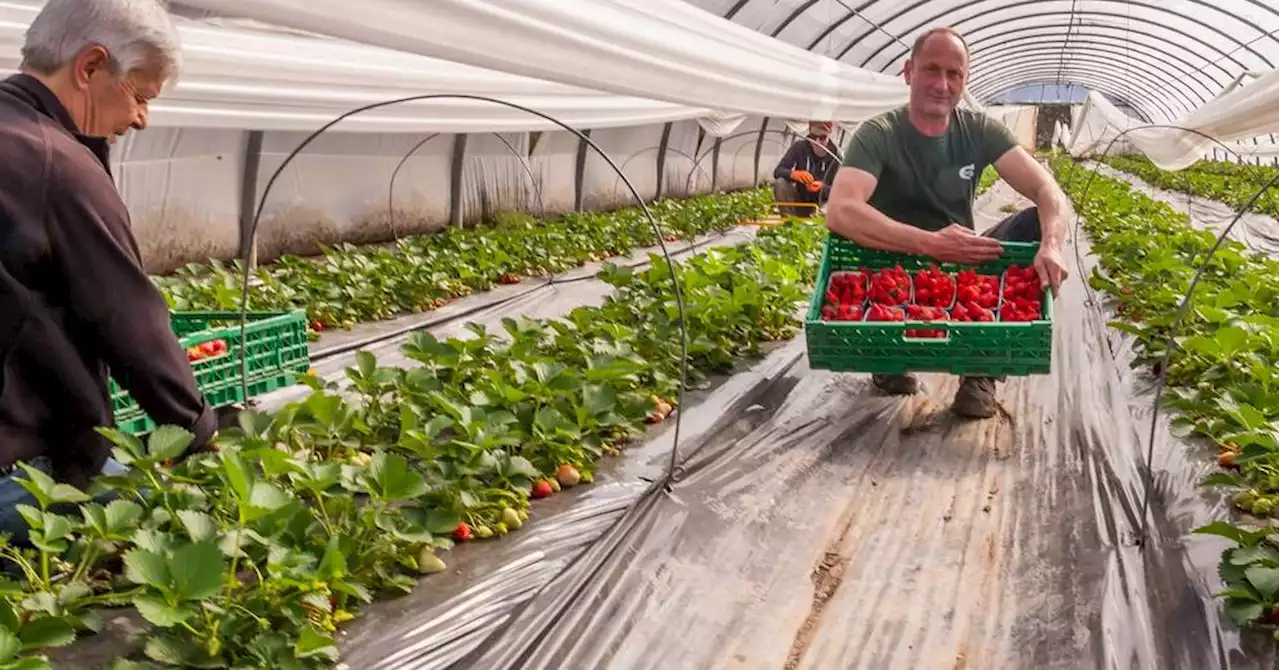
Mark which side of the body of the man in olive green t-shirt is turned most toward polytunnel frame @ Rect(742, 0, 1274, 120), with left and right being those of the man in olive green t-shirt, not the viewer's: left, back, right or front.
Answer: back

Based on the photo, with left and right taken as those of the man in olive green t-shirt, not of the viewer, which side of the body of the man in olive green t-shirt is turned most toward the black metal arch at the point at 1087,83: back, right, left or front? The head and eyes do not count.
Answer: back

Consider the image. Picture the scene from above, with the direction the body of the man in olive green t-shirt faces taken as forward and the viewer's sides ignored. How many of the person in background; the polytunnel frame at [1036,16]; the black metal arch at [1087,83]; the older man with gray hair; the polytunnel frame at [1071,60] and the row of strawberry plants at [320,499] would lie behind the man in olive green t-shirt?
4

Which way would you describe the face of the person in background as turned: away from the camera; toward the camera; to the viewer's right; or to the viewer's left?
toward the camera

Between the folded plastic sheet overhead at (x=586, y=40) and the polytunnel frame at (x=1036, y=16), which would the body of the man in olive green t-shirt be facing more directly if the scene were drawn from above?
the folded plastic sheet overhead

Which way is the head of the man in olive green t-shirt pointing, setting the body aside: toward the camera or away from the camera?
toward the camera

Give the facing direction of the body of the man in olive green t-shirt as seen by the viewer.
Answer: toward the camera

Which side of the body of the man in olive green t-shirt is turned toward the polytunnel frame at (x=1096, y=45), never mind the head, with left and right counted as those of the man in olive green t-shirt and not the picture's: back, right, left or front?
back

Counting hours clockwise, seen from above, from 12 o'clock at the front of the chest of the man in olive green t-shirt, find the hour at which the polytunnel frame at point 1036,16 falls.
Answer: The polytunnel frame is roughly at 6 o'clock from the man in olive green t-shirt.

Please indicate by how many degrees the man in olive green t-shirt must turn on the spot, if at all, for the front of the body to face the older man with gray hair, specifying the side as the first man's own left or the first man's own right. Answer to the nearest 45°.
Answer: approximately 45° to the first man's own right

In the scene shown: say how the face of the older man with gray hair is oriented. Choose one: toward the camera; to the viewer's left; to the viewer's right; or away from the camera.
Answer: to the viewer's right
